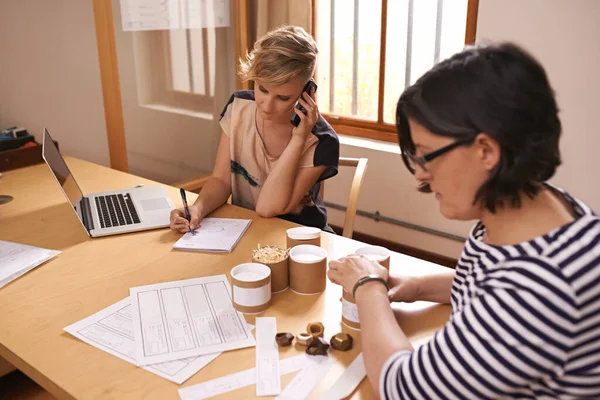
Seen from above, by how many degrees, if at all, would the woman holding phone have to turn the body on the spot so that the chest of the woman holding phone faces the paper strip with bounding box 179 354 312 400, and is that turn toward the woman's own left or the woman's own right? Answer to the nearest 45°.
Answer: approximately 45° to the woman's own left

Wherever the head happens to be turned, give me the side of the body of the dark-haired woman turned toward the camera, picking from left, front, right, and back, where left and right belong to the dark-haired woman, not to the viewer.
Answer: left

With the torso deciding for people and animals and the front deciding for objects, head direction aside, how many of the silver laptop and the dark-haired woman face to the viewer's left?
1

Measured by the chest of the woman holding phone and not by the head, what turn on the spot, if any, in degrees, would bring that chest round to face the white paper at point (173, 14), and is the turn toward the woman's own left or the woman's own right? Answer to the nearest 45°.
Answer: approximately 135° to the woman's own right

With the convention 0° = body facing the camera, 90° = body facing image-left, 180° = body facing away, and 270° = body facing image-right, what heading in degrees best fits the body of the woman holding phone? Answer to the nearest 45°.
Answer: approximately 45°

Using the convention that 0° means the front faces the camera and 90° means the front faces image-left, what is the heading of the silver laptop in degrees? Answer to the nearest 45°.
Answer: approximately 270°

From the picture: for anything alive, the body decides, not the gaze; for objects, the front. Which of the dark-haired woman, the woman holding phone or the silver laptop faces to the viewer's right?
the silver laptop

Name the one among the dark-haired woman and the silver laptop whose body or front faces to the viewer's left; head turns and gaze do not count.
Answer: the dark-haired woman

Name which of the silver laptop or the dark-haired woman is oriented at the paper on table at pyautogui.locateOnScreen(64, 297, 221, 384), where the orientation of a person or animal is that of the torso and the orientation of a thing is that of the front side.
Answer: the dark-haired woman
